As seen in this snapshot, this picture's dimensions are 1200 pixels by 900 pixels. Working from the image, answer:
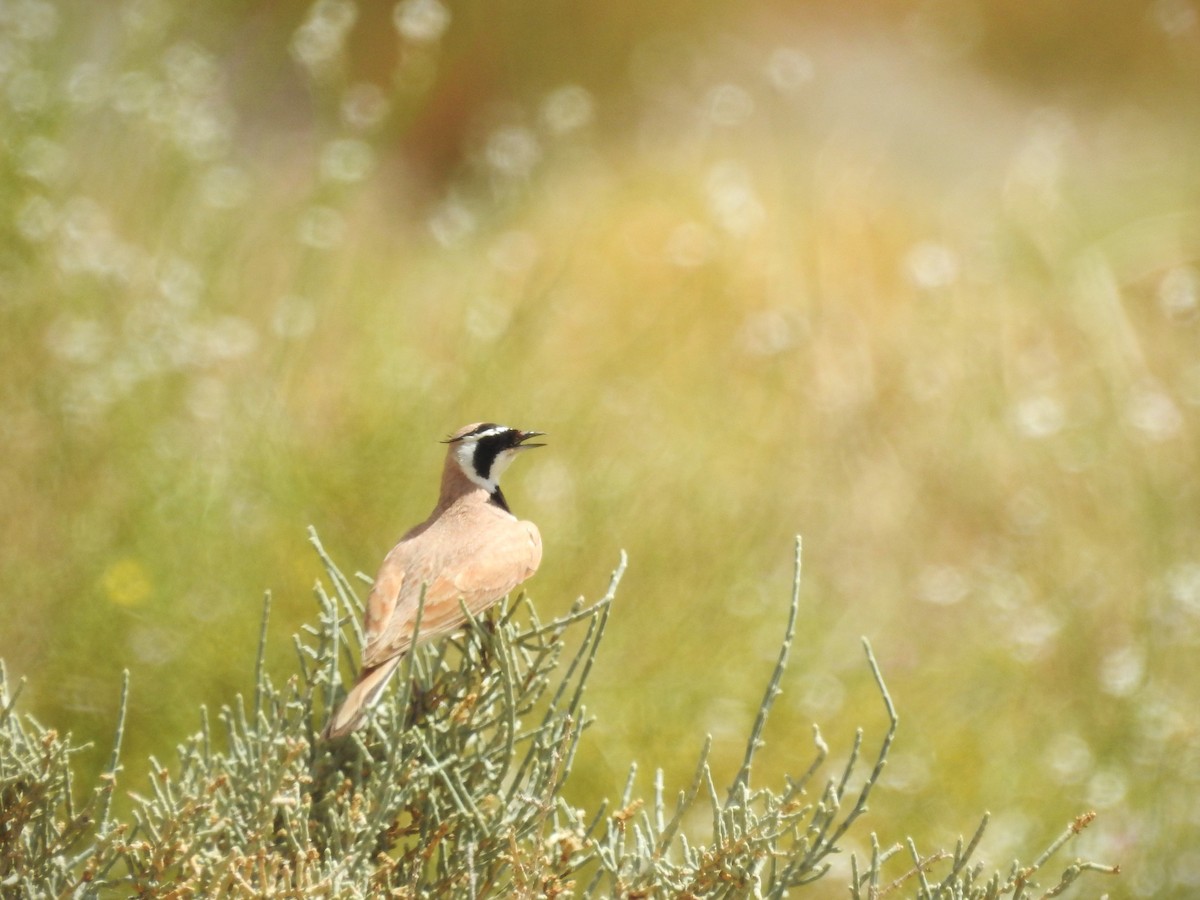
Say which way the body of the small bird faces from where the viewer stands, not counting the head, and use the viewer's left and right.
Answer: facing away from the viewer and to the right of the viewer

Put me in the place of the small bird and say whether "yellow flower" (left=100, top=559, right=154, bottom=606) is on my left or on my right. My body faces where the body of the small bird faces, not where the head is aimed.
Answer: on my left
